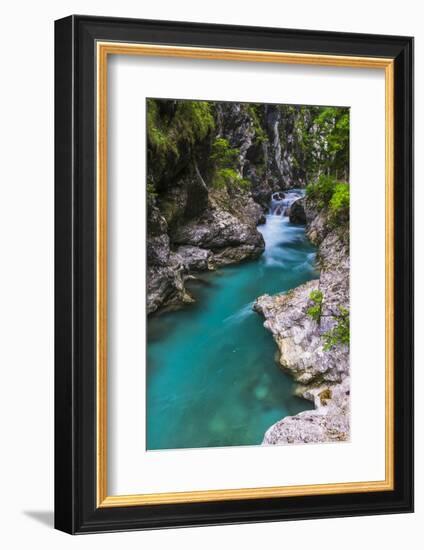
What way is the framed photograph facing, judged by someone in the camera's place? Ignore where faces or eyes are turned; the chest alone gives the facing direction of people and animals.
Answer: facing the viewer and to the right of the viewer
